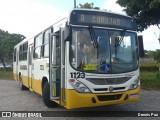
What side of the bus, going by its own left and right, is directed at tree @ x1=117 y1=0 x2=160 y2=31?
left

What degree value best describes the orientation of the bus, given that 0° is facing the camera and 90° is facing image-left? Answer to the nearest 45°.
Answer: approximately 315°

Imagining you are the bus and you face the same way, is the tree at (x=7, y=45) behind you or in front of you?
behind
